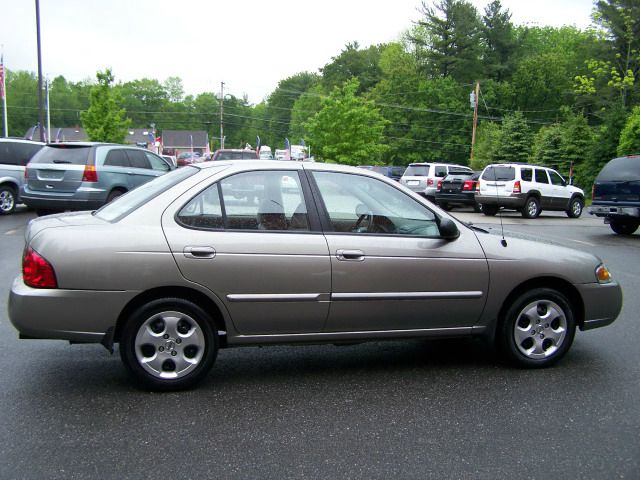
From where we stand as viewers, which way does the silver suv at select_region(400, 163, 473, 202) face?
facing away from the viewer and to the right of the viewer

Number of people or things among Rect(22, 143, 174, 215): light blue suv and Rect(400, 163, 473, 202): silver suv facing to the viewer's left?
0

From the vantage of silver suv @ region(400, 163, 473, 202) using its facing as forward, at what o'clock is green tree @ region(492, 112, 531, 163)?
The green tree is roughly at 11 o'clock from the silver suv.

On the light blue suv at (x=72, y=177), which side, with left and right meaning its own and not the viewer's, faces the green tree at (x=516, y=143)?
front

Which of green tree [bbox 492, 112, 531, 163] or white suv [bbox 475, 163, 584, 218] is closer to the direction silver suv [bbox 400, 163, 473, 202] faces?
the green tree

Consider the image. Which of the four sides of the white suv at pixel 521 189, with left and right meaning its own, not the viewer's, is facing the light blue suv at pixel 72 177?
back

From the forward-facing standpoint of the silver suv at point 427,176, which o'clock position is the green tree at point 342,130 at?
The green tree is roughly at 10 o'clock from the silver suv.

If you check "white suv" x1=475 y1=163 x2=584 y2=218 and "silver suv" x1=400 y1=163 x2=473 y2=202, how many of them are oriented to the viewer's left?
0

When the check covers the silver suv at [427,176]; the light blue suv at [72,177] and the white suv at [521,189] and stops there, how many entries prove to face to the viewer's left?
0

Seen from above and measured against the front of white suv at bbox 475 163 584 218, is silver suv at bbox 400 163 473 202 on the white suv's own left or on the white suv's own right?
on the white suv's own left

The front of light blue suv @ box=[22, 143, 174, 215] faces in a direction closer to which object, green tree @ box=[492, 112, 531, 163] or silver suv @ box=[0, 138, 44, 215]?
the green tree

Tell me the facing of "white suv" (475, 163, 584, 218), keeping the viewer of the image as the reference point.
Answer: facing away from the viewer and to the right of the viewer

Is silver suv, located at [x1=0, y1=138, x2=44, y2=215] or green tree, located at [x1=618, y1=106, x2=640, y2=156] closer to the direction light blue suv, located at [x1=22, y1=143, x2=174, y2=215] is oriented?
the green tree

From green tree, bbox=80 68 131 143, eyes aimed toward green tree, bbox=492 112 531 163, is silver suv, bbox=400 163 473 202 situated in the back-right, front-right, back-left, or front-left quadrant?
front-right

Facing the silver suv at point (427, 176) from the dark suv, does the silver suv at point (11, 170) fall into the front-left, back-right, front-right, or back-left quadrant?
front-left

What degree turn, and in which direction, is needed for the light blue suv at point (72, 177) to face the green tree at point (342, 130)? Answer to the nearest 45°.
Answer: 0° — it already faces it
